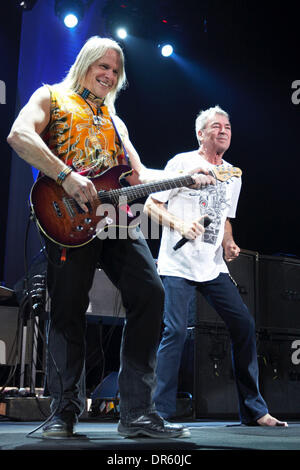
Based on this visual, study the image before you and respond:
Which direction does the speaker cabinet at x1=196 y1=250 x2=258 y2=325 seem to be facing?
toward the camera

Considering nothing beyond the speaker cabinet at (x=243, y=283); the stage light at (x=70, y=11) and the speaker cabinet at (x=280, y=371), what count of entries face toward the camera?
3

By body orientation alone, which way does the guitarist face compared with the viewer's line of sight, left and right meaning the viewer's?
facing the viewer and to the right of the viewer

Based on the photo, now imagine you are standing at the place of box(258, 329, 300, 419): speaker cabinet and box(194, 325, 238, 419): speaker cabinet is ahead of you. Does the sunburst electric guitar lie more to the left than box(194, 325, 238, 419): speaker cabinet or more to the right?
left

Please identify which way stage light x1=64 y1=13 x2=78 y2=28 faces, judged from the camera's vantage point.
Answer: facing the viewer

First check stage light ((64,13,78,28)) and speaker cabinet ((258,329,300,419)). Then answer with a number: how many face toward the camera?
2

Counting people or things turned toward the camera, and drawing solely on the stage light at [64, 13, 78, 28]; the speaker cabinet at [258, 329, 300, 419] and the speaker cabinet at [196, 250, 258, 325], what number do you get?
3

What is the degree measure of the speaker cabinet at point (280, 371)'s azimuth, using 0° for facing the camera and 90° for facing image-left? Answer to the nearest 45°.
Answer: approximately 0°

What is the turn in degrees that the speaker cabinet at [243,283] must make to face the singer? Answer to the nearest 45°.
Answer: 0° — it already faces them
